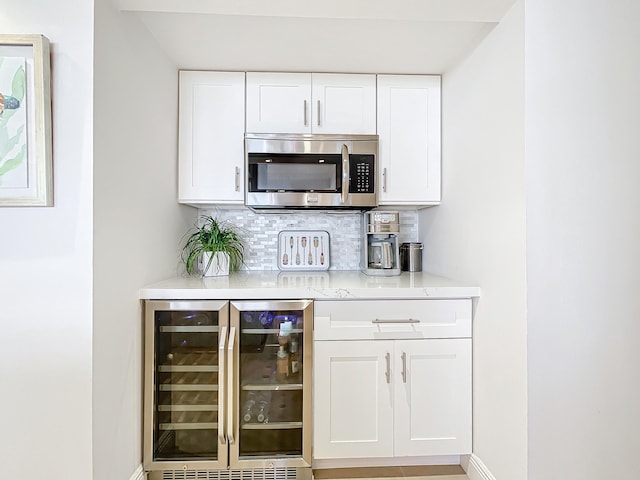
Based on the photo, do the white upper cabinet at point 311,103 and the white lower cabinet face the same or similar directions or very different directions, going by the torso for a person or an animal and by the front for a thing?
same or similar directions

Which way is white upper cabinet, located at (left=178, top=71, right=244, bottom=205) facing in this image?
toward the camera

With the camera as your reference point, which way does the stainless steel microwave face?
facing the viewer

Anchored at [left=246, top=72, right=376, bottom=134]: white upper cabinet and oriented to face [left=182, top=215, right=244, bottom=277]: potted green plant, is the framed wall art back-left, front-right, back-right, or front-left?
front-left

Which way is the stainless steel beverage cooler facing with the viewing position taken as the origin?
facing the viewer

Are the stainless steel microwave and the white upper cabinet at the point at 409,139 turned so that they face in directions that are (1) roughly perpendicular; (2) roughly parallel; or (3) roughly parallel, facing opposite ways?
roughly parallel

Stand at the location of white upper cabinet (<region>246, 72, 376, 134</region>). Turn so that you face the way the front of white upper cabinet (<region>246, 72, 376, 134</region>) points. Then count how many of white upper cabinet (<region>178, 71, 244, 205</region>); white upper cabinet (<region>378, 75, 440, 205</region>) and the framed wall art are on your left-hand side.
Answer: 1

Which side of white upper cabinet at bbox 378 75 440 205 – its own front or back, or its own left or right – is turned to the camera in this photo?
front

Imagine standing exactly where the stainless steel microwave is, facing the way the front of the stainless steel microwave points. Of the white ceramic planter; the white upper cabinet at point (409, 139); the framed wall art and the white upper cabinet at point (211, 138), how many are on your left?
1
